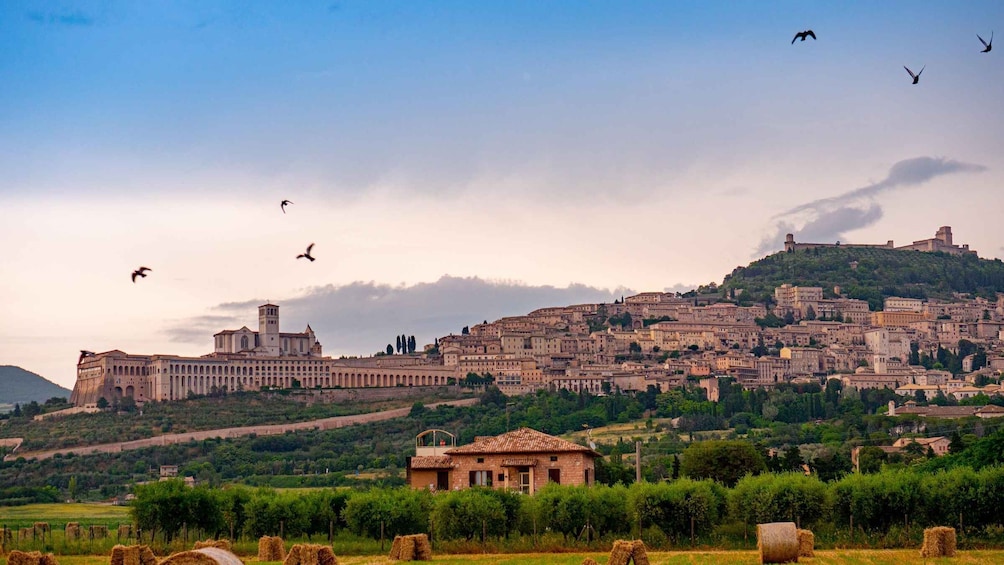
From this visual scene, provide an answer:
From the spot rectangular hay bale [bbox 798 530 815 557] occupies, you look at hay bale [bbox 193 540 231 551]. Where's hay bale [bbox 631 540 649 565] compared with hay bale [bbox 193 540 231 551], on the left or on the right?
left

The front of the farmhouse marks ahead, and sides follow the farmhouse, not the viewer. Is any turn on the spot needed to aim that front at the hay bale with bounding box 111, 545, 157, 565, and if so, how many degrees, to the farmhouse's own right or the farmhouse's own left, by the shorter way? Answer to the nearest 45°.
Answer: approximately 45° to the farmhouse's own right

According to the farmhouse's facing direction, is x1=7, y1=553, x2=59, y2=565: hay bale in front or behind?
in front

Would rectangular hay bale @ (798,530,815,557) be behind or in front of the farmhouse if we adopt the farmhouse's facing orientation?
in front

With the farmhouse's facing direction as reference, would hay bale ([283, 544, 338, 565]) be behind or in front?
in front

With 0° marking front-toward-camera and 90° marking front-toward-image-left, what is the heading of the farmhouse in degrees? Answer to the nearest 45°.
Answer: approximately 0°
